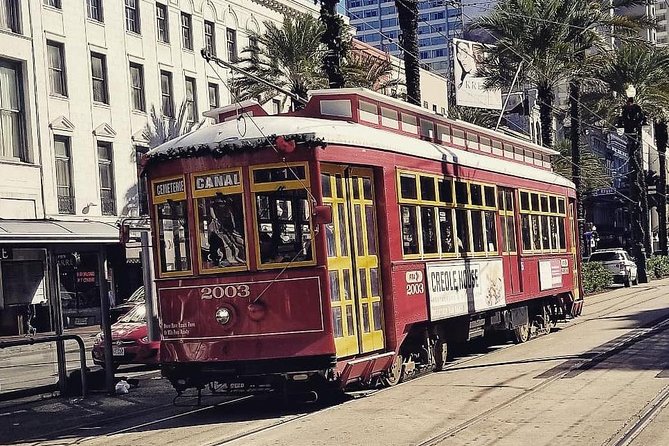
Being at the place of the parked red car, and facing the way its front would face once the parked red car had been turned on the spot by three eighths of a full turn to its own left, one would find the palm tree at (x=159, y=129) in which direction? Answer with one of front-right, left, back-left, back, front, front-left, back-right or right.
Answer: left

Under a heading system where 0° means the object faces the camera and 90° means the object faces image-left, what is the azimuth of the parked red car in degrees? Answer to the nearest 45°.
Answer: approximately 45°

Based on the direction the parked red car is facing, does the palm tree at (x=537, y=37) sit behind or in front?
behind

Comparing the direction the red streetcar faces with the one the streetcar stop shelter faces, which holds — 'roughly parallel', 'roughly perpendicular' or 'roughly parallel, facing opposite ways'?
roughly perpendicular

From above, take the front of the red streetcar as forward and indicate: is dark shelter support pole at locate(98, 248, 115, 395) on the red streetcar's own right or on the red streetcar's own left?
on the red streetcar's own right
